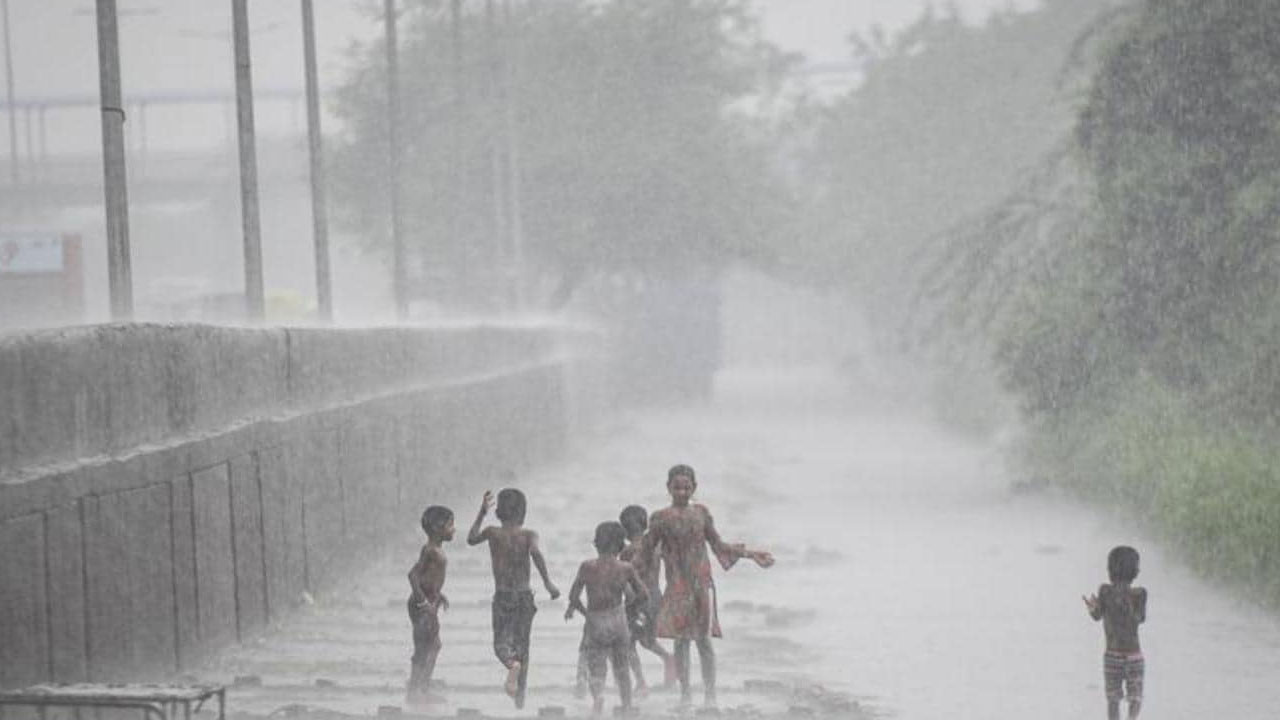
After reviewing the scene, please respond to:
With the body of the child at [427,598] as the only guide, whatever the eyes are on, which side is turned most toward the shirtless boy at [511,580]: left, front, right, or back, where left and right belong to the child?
front

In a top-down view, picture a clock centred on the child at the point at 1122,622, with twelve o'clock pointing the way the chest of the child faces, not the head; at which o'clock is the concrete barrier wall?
The concrete barrier wall is roughly at 9 o'clock from the child.

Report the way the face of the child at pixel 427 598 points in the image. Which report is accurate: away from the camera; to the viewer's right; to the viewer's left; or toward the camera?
to the viewer's right

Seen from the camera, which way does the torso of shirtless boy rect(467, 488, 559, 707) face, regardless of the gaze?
away from the camera

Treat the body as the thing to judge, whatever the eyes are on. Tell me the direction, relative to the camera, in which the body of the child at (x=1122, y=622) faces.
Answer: away from the camera

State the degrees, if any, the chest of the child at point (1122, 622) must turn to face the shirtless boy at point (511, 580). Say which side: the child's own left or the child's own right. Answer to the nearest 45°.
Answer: approximately 90° to the child's own left

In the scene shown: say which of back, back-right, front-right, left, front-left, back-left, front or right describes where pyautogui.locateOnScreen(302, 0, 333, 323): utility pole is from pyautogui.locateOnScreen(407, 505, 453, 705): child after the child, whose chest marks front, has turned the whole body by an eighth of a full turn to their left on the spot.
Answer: front-left

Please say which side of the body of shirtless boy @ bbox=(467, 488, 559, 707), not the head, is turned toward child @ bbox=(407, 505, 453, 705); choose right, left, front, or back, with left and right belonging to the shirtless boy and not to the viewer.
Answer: left

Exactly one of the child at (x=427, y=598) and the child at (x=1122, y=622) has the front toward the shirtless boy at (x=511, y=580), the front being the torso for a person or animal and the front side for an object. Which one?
the child at (x=427, y=598)

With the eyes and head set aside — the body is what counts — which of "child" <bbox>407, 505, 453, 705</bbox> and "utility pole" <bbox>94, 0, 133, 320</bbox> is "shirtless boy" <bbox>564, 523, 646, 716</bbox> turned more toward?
the utility pole

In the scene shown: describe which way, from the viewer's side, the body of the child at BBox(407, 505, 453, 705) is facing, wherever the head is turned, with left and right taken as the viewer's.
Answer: facing to the right of the viewer
